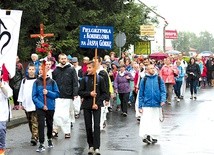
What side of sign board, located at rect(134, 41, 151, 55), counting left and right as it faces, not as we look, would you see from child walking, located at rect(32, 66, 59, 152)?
front

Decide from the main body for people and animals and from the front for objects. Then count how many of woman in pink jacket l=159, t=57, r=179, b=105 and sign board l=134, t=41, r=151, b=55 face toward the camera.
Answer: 2

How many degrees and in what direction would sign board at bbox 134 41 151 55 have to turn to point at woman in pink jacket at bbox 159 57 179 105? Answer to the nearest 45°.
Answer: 0° — it already faces them

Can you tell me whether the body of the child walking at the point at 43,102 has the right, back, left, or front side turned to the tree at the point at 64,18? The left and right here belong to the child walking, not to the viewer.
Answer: back

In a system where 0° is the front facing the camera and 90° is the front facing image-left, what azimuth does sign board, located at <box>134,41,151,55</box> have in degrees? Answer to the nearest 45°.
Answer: approximately 0°

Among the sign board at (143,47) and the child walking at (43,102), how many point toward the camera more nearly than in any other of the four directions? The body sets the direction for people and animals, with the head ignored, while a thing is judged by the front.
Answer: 2
